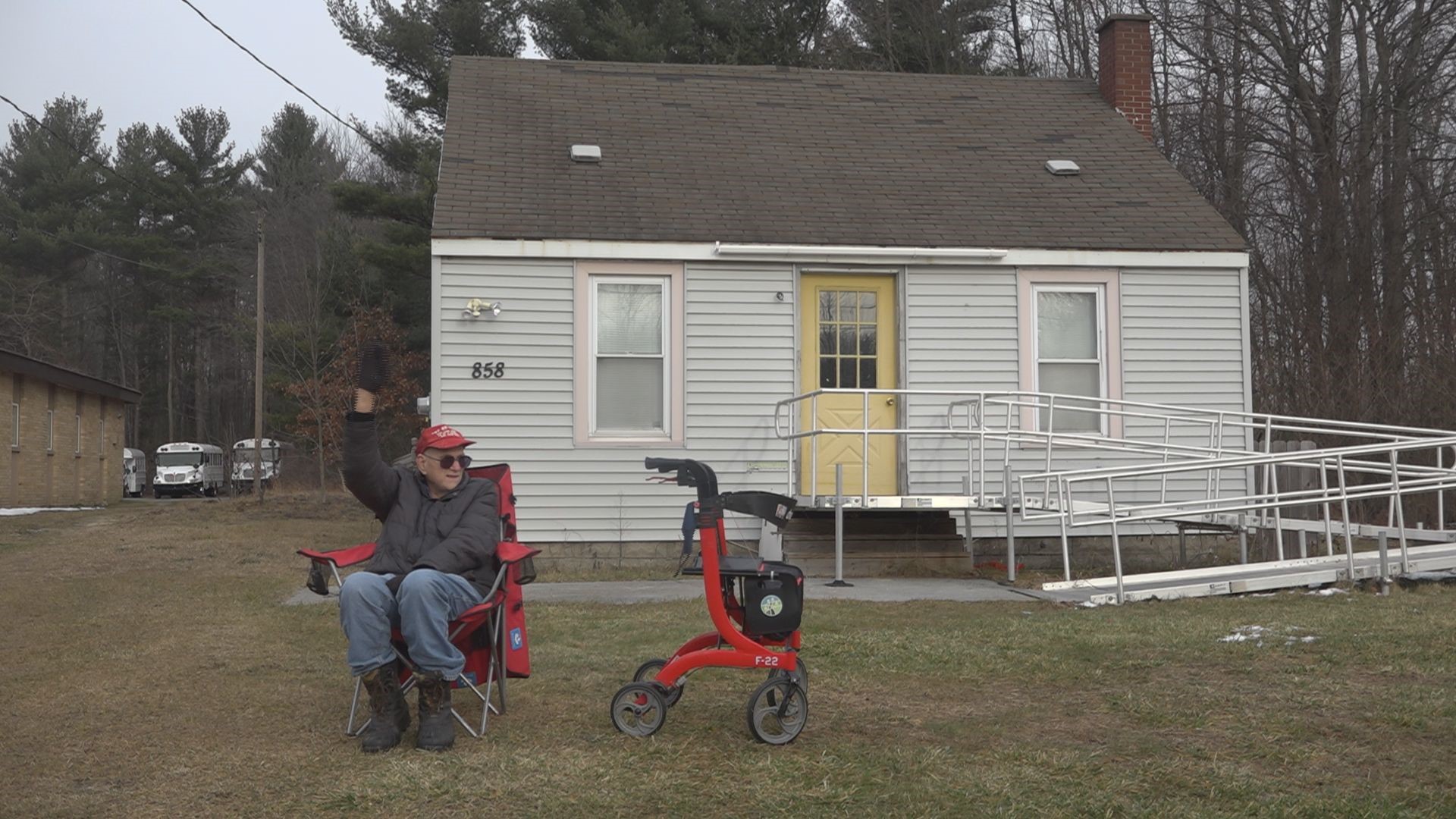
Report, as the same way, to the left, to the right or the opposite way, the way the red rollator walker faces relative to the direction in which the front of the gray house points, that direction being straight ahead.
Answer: to the left

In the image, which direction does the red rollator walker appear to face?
to the viewer's right

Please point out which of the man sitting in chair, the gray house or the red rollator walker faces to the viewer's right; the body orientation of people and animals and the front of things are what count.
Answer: the red rollator walker

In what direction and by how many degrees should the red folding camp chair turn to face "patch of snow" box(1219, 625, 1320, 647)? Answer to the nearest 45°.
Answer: approximately 135° to its left

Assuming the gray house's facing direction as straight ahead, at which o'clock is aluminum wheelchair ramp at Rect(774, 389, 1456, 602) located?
The aluminum wheelchair ramp is roughly at 11 o'clock from the gray house.

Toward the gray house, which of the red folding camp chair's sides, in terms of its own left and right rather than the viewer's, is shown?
back

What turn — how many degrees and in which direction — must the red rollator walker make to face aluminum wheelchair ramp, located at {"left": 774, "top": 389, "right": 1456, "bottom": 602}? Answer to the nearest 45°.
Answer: approximately 45° to its left

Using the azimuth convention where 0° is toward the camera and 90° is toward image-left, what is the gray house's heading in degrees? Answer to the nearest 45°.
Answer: approximately 0°

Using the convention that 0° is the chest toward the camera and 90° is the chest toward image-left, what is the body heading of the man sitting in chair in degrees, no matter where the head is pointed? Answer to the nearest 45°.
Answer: approximately 45°

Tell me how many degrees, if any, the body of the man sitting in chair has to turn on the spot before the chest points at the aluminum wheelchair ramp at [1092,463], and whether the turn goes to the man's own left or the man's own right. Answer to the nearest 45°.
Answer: approximately 180°
